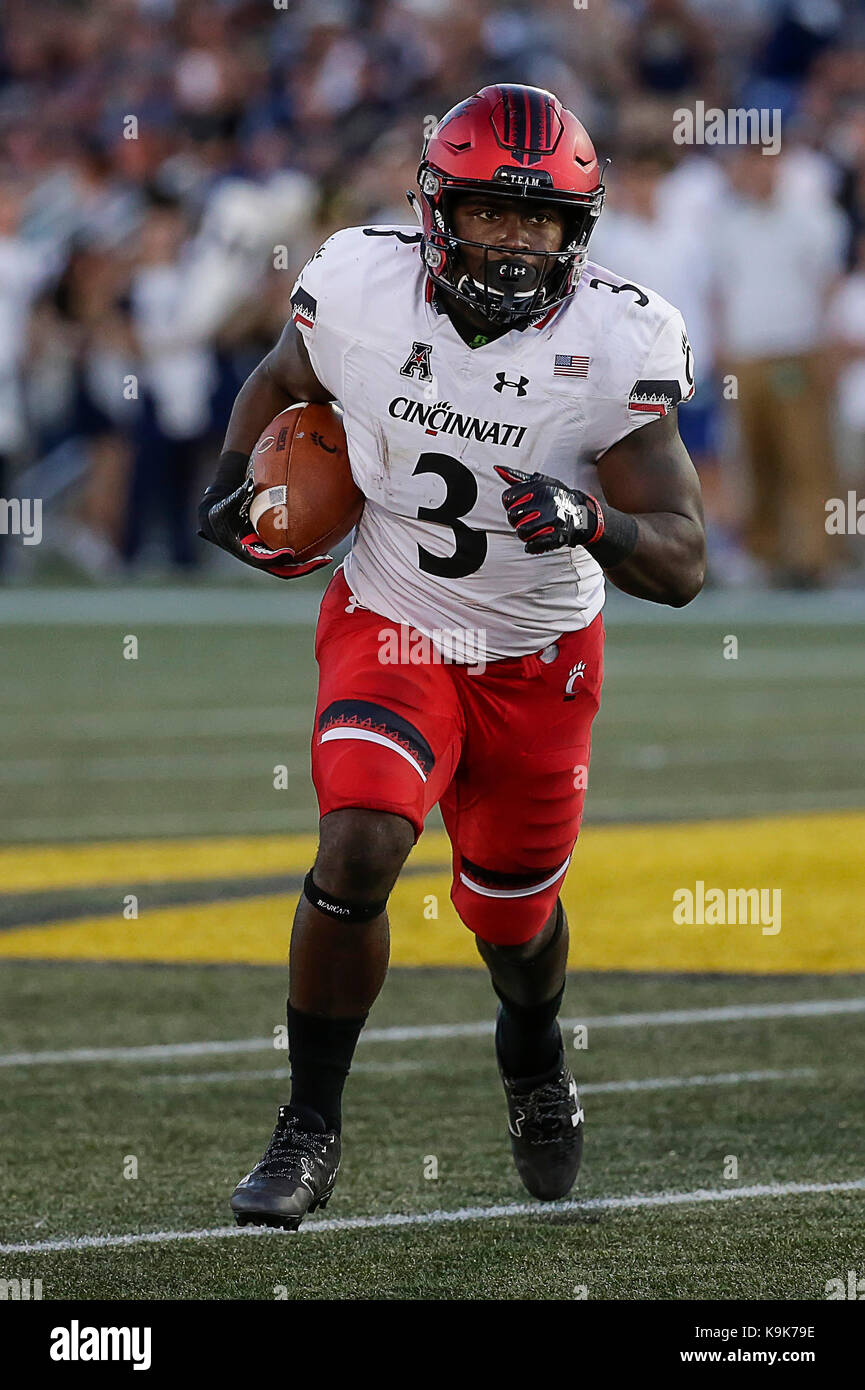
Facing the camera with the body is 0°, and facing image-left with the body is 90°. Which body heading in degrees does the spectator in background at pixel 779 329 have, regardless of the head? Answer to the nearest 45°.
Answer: approximately 0°

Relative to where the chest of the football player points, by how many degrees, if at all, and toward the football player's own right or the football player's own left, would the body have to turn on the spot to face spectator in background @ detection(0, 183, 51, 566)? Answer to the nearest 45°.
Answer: approximately 180°

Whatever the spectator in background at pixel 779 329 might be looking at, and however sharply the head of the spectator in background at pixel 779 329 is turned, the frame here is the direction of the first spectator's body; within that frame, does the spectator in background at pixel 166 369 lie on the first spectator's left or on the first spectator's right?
on the first spectator's right

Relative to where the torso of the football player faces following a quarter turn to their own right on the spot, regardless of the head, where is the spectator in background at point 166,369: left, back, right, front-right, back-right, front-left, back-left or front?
right

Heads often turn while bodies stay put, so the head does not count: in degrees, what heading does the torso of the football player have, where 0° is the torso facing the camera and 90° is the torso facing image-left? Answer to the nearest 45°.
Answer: approximately 0°
